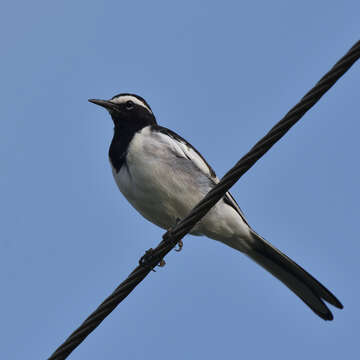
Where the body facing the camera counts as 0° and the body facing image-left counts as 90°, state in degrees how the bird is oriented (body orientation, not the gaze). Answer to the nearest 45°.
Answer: approximately 90°
